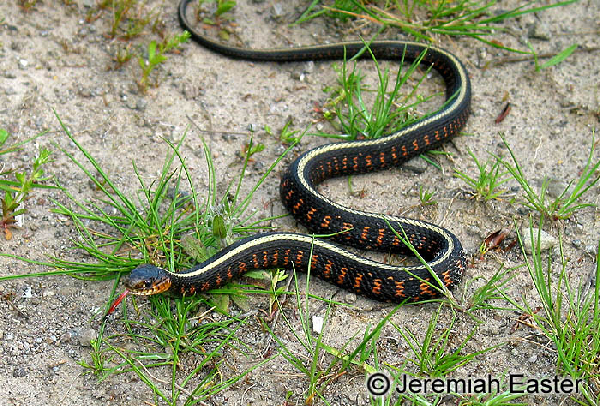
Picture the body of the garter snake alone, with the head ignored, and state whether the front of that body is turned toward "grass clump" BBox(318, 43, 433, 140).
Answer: no

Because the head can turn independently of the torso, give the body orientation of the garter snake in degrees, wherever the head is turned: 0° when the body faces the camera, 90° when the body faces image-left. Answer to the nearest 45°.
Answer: approximately 90°

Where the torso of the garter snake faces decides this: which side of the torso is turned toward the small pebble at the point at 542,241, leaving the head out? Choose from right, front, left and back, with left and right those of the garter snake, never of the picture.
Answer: back

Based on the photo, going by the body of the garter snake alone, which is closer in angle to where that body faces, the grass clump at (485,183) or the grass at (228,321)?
the grass

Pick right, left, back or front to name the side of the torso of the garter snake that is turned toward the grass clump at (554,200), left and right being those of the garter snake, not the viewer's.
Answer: back

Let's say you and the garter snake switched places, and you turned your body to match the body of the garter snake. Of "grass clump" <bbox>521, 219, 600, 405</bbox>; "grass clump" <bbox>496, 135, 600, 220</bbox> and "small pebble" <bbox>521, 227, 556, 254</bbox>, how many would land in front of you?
0

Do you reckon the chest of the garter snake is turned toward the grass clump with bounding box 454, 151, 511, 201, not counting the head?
no

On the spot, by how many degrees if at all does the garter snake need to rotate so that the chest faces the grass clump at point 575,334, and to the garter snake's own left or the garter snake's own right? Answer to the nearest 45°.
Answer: approximately 135° to the garter snake's own left

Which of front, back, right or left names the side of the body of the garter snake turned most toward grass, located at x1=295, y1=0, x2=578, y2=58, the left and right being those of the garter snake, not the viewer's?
right

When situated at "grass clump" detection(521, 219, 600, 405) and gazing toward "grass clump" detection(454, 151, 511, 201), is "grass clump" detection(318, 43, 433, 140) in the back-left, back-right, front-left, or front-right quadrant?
front-left

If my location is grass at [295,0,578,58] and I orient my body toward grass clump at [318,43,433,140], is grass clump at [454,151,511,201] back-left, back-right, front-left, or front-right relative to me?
front-left
